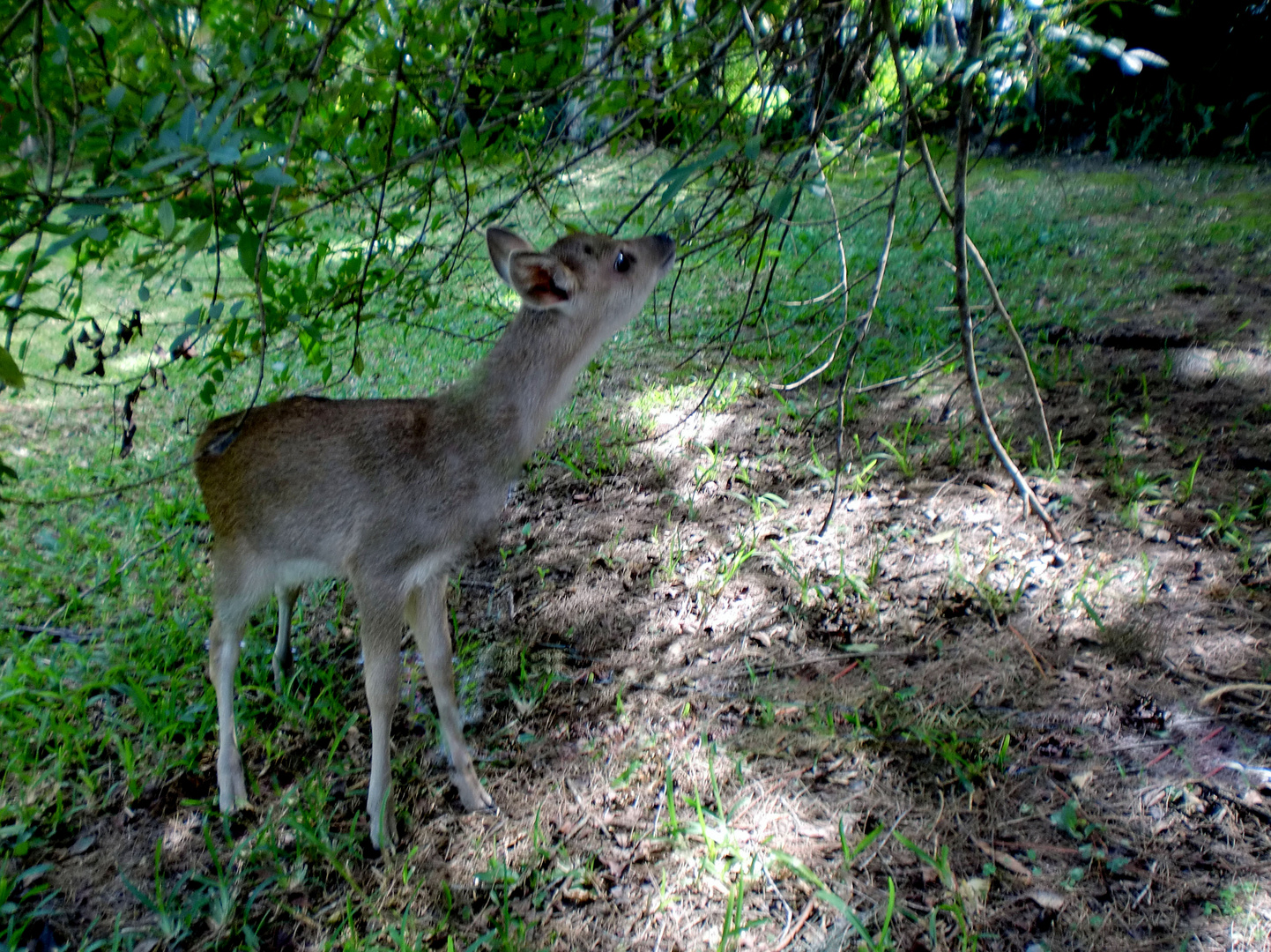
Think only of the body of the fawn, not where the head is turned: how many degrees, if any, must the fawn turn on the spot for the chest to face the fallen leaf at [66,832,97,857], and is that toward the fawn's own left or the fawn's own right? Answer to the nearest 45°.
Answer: approximately 135° to the fawn's own right

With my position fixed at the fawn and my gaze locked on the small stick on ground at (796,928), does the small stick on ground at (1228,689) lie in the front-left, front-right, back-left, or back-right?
front-left

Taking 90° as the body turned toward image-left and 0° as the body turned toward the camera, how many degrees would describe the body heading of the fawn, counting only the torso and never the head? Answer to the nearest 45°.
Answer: approximately 315°

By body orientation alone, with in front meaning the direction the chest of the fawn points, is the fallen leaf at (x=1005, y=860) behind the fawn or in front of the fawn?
in front

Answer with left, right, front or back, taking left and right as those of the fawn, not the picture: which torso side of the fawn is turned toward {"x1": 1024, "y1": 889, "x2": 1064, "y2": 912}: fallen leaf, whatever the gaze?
front

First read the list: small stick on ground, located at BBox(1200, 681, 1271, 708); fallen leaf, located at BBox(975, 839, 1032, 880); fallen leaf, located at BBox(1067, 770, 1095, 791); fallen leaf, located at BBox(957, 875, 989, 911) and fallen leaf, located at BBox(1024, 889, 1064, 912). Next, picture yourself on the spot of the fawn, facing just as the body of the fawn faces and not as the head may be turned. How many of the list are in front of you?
5

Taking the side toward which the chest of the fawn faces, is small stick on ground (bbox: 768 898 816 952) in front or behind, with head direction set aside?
in front

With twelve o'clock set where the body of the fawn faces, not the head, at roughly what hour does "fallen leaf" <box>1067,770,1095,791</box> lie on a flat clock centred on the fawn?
The fallen leaf is roughly at 12 o'clock from the fawn.

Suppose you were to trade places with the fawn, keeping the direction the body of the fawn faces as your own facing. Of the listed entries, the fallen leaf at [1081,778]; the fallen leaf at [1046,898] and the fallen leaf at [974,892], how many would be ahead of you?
3

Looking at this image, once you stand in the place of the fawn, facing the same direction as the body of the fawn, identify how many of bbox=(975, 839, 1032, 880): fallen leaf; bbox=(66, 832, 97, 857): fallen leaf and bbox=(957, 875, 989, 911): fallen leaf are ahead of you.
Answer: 2

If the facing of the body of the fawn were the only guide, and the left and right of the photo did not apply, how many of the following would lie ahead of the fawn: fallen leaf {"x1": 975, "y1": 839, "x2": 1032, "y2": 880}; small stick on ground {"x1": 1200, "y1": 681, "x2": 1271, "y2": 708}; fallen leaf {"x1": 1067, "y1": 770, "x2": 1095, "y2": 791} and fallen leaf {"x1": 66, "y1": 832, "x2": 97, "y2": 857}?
3

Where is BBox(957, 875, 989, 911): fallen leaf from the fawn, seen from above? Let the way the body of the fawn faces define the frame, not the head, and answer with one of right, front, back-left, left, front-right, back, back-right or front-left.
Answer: front
